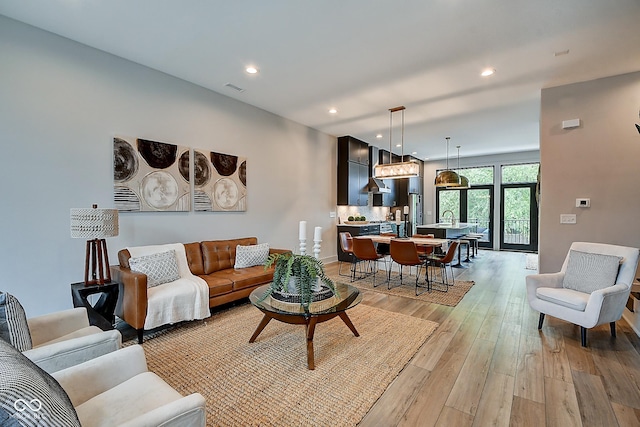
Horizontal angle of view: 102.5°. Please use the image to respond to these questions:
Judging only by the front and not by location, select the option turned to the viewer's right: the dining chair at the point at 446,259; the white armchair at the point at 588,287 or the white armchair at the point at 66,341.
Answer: the white armchair at the point at 66,341

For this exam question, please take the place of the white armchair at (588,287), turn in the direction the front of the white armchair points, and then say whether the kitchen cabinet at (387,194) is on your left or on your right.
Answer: on your right

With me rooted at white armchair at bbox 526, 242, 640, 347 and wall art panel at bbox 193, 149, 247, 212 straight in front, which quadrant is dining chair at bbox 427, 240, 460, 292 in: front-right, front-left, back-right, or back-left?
front-right

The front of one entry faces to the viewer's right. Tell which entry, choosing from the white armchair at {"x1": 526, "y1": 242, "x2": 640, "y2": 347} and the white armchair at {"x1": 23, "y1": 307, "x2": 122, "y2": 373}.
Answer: the white armchair at {"x1": 23, "y1": 307, "x2": 122, "y2": 373}

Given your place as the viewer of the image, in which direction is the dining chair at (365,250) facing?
facing away from the viewer and to the right of the viewer

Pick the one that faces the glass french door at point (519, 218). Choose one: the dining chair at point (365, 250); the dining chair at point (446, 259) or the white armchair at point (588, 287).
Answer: the dining chair at point (365, 250)

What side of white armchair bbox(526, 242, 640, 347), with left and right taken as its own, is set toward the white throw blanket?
front

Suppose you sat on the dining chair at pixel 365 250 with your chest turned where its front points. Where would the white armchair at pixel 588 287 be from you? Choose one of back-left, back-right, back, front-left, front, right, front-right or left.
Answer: right

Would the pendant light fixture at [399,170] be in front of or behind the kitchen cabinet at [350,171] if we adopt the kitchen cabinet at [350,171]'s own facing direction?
in front

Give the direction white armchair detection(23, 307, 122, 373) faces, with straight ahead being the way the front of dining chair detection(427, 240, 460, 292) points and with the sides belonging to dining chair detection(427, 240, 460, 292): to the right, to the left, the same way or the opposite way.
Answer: to the right

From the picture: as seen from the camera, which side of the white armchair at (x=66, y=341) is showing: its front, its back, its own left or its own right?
right

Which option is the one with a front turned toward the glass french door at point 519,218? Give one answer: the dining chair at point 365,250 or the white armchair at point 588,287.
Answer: the dining chair

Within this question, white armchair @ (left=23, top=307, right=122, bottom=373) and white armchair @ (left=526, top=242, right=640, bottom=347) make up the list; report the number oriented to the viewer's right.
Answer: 1

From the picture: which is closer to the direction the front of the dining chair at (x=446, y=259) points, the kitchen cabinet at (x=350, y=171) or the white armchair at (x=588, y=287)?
the kitchen cabinet

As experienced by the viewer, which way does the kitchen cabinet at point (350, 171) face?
facing the viewer and to the right of the viewer

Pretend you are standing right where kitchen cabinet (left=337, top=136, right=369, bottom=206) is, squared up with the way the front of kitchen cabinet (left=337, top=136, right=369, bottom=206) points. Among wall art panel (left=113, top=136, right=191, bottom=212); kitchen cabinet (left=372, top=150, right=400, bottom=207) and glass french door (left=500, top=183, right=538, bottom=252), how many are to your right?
1

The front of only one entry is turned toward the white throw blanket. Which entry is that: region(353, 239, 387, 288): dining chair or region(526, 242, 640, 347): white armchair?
the white armchair

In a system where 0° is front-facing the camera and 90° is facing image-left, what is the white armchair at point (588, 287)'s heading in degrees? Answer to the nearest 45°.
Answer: approximately 45°
